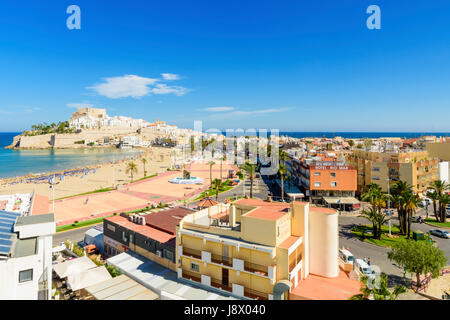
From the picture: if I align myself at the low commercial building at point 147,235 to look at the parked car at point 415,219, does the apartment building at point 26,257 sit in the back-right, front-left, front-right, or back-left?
back-right

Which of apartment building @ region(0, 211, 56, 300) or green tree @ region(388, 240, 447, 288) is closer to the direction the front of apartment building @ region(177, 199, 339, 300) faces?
the apartment building

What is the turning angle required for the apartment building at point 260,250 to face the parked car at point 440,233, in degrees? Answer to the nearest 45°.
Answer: approximately 180°

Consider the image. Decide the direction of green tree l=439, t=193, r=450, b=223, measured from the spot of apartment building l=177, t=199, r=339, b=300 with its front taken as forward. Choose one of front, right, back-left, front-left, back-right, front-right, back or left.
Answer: back

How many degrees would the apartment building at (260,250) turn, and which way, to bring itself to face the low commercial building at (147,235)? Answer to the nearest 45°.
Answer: approximately 90° to its right

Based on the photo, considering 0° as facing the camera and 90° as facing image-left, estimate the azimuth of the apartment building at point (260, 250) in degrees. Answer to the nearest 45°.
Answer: approximately 45°

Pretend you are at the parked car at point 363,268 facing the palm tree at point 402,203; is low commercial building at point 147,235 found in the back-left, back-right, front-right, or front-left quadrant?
back-left

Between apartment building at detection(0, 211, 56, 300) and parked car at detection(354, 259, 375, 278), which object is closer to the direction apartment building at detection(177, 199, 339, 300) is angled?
the apartment building

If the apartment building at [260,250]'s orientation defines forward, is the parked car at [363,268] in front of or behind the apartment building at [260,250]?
behind

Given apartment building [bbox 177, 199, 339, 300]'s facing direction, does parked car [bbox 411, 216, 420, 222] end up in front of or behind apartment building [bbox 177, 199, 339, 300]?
behind

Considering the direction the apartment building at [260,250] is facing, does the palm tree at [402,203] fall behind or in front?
behind
